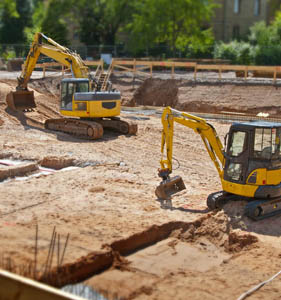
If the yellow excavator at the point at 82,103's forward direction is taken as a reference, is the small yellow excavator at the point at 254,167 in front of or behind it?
behind

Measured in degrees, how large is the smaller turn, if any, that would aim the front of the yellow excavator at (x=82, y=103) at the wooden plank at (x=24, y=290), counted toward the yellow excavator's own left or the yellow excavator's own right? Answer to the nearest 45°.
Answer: approximately 135° to the yellow excavator's own left

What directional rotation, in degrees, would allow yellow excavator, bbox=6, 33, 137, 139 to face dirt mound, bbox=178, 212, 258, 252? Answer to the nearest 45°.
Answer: approximately 135° to its left

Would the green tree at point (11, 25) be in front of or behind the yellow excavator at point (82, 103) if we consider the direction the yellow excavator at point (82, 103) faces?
in front

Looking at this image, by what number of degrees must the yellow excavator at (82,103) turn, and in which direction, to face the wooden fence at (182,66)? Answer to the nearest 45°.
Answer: approximately 90° to its right

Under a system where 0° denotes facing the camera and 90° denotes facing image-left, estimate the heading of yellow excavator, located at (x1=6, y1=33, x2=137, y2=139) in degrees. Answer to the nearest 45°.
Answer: approximately 135°

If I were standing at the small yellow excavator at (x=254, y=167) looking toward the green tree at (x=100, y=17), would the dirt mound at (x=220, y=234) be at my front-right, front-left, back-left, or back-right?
back-left

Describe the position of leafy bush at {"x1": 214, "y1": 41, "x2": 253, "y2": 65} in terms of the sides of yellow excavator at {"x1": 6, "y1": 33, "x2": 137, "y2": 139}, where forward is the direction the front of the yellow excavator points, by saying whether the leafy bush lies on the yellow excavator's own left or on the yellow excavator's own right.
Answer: on the yellow excavator's own right

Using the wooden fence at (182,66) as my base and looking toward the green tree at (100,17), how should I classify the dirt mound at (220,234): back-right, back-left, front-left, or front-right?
back-left

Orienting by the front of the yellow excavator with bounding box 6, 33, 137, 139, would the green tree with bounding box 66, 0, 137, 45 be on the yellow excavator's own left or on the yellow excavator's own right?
on the yellow excavator's own right
